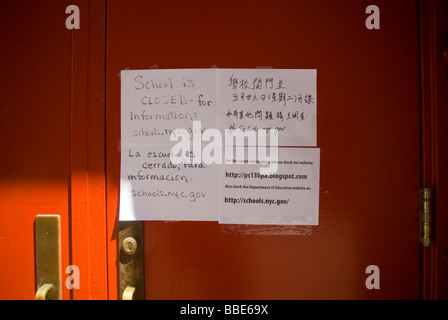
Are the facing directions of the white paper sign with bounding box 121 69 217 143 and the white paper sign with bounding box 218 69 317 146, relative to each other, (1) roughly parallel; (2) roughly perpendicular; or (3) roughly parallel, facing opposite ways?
roughly parallel

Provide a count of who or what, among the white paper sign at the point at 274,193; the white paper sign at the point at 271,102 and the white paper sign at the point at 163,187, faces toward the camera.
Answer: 3

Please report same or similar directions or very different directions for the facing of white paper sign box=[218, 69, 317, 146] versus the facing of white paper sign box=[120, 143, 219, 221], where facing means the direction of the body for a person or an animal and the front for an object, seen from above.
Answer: same or similar directions

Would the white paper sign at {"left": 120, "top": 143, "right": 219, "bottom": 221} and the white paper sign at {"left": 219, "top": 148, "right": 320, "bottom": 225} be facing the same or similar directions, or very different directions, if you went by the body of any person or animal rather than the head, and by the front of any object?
same or similar directions

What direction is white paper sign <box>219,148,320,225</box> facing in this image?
toward the camera

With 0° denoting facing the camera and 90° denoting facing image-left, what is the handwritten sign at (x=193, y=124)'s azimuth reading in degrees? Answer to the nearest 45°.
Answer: approximately 0°

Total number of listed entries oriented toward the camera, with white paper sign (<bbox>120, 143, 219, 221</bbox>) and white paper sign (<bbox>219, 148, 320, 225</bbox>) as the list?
2

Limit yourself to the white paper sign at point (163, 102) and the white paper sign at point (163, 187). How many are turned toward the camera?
2

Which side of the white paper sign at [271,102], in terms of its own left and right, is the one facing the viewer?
front

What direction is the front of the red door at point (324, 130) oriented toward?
toward the camera
